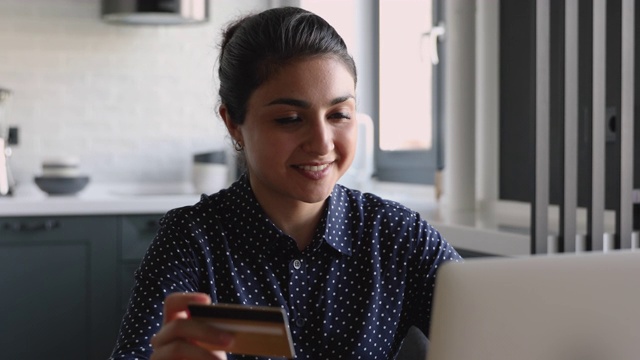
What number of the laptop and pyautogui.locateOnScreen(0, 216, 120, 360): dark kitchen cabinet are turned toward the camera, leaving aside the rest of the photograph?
1

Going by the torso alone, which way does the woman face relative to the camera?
toward the camera

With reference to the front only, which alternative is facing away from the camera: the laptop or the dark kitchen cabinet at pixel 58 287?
the laptop

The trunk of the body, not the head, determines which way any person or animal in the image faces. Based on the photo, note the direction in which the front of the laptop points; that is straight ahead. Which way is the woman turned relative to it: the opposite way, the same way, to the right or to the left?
the opposite way

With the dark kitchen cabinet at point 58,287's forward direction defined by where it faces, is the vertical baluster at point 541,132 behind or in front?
in front

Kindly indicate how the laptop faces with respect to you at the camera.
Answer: facing away from the viewer

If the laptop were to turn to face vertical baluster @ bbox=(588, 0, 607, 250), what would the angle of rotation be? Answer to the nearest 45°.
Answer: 0° — it already faces it

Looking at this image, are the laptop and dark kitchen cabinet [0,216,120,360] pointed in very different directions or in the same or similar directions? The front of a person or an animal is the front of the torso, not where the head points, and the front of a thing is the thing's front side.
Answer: very different directions

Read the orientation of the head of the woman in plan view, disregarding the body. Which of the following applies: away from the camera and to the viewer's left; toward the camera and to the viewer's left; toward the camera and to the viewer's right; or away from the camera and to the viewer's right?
toward the camera and to the viewer's right

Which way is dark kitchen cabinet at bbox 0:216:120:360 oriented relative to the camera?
toward the camera

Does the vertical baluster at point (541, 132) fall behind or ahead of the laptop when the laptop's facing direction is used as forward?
ahead
